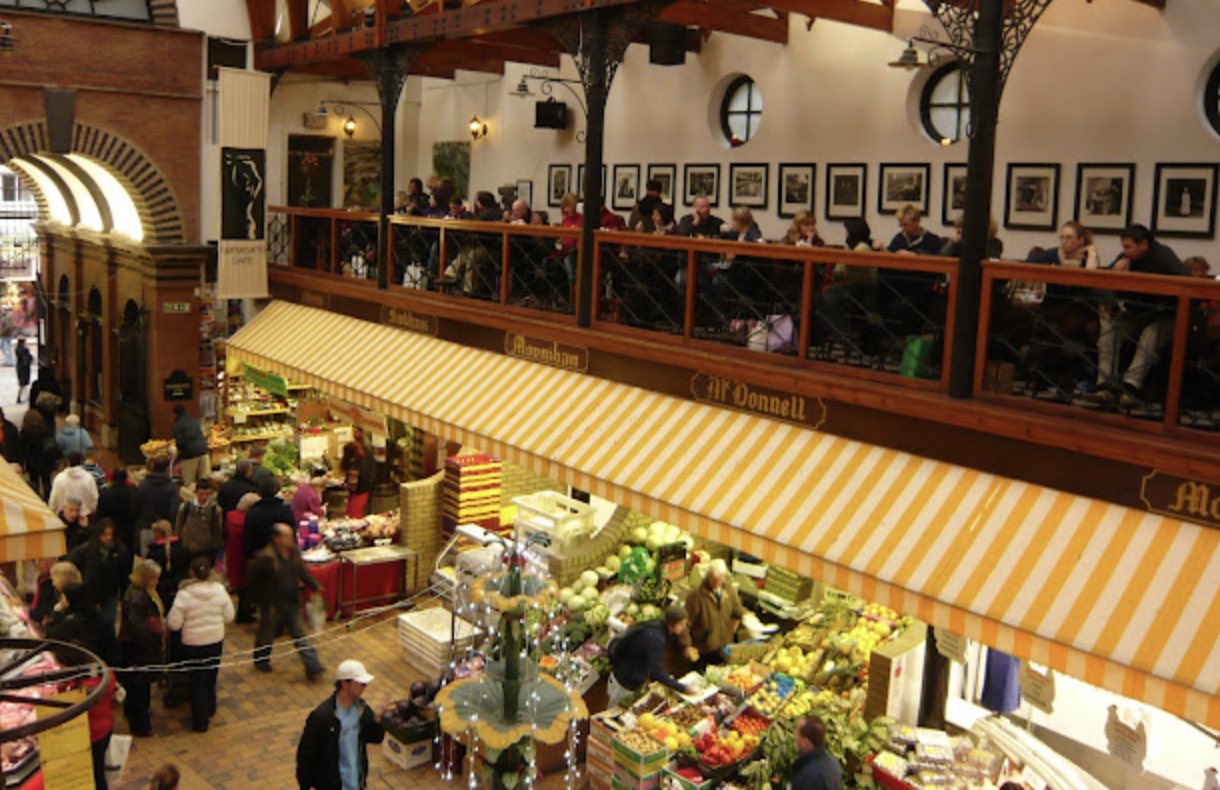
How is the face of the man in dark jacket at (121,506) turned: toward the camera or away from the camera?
away from the camera

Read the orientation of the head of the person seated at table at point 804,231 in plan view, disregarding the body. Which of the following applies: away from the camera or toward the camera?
toward the camera

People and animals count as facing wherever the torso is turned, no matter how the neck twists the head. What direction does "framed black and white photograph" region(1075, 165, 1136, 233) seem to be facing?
toward the camera

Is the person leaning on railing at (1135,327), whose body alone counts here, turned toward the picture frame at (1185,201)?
no

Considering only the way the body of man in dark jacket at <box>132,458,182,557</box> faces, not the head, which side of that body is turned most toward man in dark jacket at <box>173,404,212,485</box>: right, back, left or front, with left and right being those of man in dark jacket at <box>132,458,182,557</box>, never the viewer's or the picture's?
front

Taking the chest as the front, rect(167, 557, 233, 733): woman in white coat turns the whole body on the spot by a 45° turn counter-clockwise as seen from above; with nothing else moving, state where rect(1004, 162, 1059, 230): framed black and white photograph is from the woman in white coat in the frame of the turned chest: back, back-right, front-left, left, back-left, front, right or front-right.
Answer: back-right

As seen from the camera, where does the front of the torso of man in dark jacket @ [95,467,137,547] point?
away from the camera

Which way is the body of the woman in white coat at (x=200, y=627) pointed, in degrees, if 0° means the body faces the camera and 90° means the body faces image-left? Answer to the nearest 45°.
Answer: approximately 180°

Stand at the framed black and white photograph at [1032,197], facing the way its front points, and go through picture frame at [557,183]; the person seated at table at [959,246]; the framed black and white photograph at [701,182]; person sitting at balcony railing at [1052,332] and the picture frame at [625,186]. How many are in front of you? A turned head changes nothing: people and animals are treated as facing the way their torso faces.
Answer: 2

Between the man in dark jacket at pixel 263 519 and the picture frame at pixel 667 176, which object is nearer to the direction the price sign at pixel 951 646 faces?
the man in dark jacket

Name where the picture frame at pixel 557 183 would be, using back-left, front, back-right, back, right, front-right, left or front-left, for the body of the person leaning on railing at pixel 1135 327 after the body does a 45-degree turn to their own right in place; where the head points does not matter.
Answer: front-right

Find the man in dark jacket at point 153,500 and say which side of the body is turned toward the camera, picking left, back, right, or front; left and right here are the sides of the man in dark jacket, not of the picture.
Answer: back

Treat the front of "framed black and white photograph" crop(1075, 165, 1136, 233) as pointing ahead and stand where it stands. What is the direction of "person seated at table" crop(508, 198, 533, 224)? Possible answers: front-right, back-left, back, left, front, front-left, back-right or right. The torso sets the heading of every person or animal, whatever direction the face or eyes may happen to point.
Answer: right

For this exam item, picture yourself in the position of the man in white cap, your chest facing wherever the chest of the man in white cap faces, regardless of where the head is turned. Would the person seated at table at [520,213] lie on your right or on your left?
on your left

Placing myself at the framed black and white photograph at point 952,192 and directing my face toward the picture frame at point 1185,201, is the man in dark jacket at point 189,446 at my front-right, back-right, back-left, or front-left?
back-right

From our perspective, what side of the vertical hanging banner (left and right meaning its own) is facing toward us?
front
